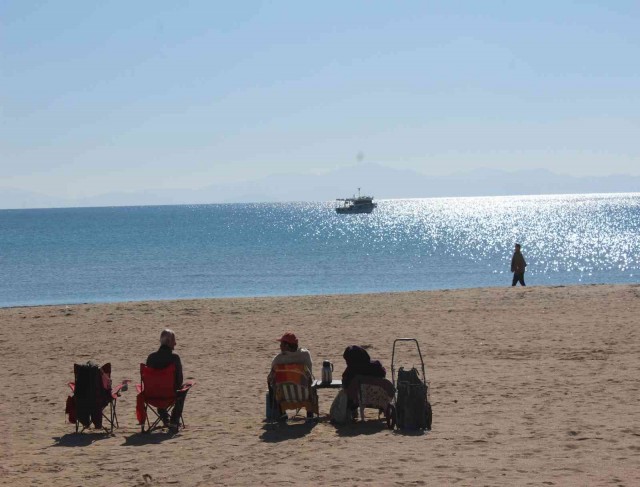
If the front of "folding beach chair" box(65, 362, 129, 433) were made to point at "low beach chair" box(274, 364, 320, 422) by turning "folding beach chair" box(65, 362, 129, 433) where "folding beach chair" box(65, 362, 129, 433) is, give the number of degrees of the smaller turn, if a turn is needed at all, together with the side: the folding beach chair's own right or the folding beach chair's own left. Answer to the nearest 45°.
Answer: approximately 45° to the folding beach chair's own right

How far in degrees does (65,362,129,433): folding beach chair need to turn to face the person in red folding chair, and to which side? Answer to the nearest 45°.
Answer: approximately 45° to its right

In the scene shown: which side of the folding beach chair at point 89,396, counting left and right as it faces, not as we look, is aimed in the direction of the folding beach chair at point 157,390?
right

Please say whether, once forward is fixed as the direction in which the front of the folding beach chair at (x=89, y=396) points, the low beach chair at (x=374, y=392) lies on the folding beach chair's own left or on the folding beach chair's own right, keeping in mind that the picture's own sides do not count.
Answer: on the folding beach chair's own right

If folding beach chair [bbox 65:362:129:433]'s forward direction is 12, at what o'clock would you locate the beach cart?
The beach cart is roughly at 2 o'clock from the folding beach chair.

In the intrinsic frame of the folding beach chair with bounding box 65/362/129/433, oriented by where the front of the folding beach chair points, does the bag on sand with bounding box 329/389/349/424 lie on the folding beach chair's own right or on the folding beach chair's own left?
on the folding beach chair's own right

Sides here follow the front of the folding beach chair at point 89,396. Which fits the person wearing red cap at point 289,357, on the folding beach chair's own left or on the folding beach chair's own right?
on the folding beach chair's own right

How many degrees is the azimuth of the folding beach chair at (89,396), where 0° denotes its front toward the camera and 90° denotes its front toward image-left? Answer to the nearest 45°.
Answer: approximately 225°

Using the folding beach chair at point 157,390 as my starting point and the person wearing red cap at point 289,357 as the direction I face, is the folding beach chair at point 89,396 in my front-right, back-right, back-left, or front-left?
back-left

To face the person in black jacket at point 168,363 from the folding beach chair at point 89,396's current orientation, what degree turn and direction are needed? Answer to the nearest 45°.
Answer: approximately 45° to its right
